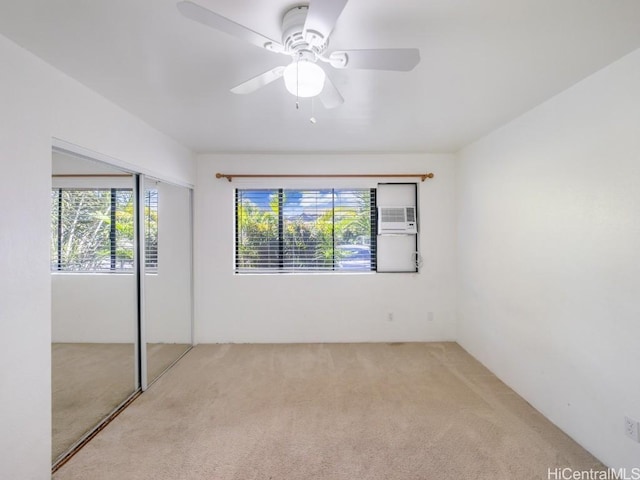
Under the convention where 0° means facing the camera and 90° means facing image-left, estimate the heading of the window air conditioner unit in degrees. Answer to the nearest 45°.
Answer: approximately 0°

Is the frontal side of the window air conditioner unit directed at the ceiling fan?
yes

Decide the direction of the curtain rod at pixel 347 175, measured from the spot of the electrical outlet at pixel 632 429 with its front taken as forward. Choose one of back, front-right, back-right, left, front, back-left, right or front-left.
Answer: front-right

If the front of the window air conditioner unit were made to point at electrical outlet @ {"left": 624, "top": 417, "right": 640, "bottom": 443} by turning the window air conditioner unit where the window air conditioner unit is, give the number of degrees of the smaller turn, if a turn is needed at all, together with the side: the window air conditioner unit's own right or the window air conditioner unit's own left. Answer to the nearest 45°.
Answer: approximately 45° to the window air conditioner unit's own left

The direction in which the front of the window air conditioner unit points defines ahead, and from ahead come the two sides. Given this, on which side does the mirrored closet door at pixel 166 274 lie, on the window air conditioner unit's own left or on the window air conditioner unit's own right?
on the window air conditioner unit's own right

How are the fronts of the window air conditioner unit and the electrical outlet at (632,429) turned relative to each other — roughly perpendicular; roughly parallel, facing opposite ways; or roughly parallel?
roughly perpendicular

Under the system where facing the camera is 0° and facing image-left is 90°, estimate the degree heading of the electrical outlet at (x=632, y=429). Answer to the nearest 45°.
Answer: approximately 45°

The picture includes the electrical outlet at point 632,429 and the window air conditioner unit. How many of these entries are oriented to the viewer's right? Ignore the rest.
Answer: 0

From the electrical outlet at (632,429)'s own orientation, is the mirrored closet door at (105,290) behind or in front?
in front

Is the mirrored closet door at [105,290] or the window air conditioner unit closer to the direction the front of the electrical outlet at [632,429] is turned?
the mirrored closet door

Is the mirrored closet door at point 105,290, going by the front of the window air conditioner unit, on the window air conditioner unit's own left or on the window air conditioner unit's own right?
on the window air conditioner unit's own right
